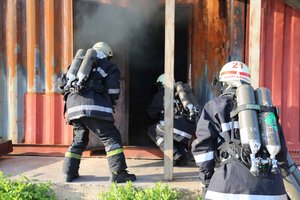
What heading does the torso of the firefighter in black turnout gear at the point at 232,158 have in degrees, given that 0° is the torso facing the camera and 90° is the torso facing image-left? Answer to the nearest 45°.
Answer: approximately 135°

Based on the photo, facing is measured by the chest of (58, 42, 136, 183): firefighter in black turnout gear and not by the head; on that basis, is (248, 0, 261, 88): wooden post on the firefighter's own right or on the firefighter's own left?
on the firefighter's own right

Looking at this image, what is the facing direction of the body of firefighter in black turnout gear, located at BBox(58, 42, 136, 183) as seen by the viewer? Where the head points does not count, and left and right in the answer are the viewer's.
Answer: facing away from the viewer and to the right of the viewer

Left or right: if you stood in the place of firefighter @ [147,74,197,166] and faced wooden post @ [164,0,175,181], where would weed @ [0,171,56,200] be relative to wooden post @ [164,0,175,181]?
right

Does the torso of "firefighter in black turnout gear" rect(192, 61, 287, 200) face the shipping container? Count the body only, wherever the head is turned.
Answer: yes

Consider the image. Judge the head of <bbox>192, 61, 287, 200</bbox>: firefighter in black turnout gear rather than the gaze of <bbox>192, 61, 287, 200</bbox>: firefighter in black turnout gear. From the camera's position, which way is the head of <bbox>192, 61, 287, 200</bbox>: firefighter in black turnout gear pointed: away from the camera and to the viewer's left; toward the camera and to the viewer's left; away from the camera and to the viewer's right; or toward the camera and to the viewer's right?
away from the camera and to the viewer's left

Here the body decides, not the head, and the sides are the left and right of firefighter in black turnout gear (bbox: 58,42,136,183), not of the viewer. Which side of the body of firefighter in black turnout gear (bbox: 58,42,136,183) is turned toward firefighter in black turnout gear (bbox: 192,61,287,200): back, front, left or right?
right

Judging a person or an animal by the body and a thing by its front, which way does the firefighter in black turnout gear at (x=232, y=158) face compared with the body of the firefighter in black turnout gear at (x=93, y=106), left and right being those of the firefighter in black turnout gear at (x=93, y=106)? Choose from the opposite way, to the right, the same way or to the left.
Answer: to the left

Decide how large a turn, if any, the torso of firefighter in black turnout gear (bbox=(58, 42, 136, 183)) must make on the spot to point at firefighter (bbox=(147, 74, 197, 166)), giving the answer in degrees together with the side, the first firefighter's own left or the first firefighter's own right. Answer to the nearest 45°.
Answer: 0° — they already face them
